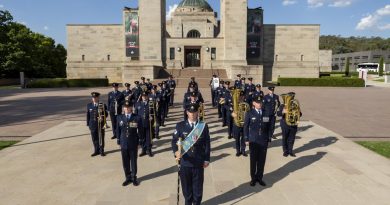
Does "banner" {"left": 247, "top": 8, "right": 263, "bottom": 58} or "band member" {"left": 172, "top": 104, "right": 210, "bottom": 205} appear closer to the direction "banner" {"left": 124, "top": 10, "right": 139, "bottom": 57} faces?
the band member

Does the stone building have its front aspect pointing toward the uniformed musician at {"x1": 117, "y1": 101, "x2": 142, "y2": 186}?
yes

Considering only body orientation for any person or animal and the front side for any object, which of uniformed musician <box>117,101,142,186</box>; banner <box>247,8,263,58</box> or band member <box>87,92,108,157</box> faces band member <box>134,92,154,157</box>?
the banner

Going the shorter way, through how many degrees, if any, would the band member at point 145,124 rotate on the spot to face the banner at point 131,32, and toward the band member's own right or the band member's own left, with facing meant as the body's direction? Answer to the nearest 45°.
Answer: approximately 180°

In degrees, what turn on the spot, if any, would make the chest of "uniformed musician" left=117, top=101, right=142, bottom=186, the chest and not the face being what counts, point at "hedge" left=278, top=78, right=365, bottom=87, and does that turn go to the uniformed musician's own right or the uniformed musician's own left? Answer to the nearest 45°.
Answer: approximately 135° to the uniformed musician's own left

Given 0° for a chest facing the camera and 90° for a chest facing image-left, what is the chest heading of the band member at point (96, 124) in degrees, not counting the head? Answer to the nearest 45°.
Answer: approximately 0°

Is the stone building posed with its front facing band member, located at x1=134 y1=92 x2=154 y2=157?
yes

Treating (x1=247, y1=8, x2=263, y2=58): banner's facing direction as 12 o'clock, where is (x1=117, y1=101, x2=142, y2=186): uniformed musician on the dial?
The uniformed musician is roughly at 12 o'clock from the banner.
